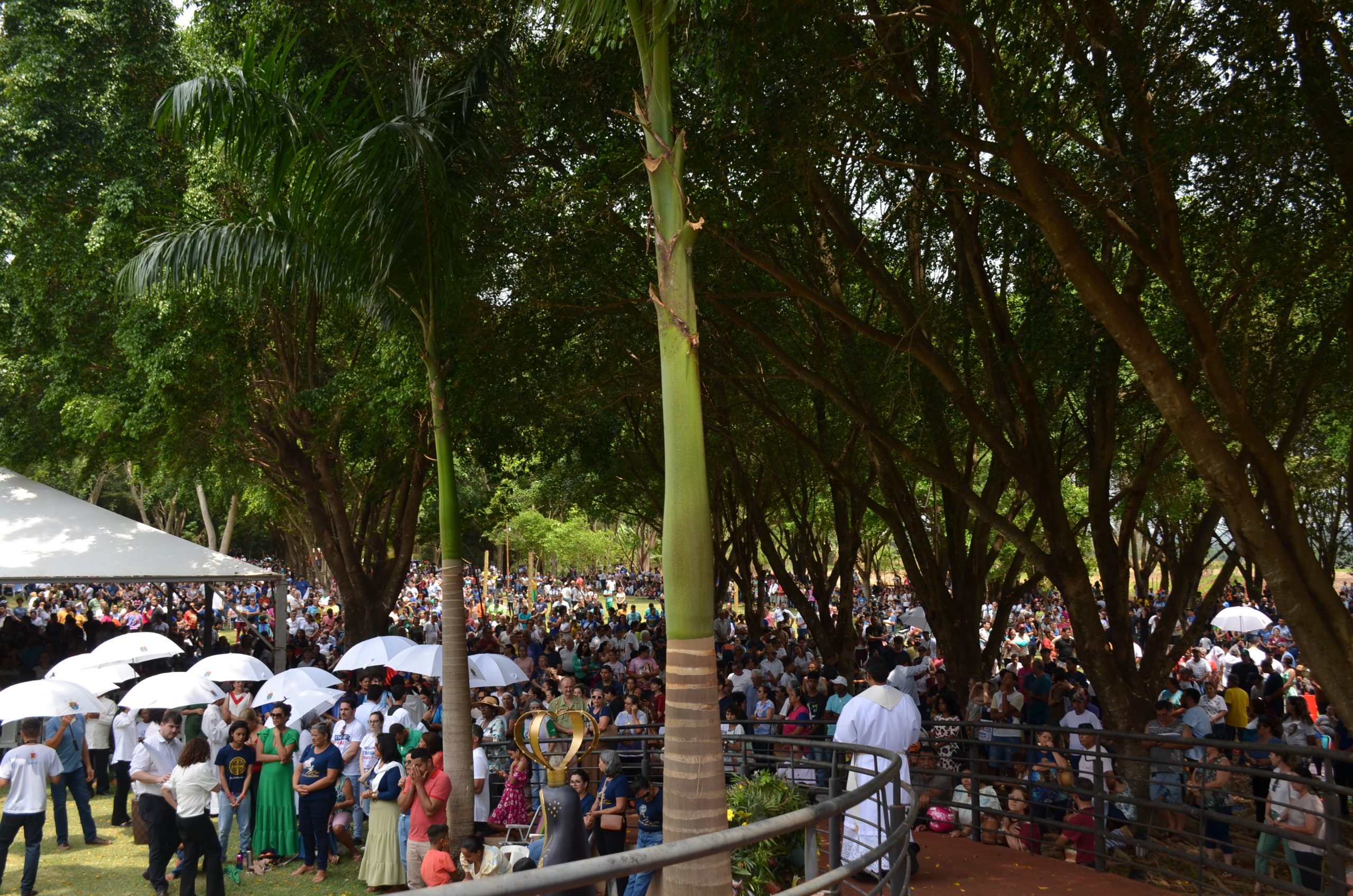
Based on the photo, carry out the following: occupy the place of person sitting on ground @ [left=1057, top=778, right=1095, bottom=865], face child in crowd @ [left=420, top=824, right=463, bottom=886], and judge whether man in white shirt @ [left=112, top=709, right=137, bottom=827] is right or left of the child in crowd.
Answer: right

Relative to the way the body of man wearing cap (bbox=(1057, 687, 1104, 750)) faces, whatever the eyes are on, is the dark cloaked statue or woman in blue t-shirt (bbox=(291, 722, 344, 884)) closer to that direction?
the dark cloaked statue

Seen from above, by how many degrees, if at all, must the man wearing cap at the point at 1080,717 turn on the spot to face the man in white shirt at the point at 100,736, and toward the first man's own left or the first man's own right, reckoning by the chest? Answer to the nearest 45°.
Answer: approximately 90° to the first man's own right

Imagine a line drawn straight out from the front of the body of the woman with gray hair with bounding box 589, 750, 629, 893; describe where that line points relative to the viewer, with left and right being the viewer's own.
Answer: facing the viewer and to the left of the viewer

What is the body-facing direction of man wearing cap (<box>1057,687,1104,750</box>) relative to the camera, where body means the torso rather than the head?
toward the camera

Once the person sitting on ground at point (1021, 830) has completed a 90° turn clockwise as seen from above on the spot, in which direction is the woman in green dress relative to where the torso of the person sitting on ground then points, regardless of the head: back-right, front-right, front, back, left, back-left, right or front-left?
front-left

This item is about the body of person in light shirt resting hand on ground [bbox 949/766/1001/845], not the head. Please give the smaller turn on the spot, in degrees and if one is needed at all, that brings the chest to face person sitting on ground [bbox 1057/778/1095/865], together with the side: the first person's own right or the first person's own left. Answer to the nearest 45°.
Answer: approximately 135° to the first person's own left

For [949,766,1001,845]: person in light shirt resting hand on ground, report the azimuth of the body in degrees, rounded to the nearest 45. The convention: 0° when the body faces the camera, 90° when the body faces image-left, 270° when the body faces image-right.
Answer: approximately 45°
